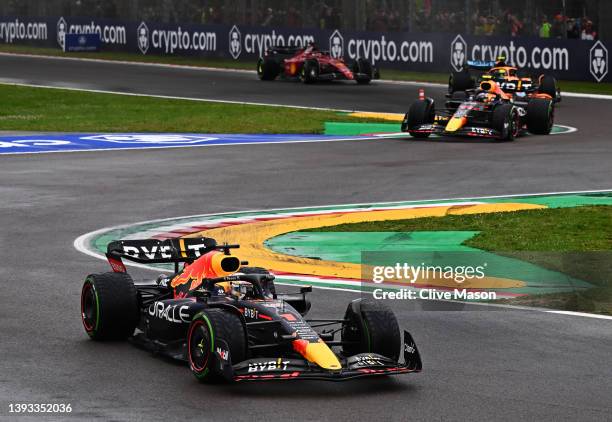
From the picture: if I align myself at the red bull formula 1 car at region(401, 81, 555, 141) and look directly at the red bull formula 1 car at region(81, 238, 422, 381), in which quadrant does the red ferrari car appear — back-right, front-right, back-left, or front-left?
back-right

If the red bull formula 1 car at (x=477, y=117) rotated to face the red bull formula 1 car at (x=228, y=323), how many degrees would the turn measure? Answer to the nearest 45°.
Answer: approximately 45° to its left

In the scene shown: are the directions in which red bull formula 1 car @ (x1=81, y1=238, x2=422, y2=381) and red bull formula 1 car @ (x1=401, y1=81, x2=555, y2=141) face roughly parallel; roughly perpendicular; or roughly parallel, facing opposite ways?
roughly perpendicular

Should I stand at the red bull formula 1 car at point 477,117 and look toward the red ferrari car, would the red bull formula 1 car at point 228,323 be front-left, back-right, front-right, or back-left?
back-left

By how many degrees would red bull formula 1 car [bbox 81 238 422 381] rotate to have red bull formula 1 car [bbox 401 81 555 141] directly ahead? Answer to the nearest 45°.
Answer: approximately 135° to its left

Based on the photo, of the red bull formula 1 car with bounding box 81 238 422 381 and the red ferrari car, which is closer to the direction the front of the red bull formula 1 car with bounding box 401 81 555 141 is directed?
the red bull formula 1 car

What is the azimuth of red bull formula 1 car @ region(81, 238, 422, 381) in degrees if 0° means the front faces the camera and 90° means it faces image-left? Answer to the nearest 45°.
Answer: approximately 315°

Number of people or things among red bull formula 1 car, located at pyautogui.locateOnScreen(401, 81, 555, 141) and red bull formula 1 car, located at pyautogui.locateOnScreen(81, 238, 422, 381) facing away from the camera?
0

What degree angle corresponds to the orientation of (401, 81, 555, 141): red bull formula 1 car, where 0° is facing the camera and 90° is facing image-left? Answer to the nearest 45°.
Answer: approximately 45°

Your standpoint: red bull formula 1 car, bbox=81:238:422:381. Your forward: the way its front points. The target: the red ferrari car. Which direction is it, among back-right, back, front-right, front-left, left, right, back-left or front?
back-left
